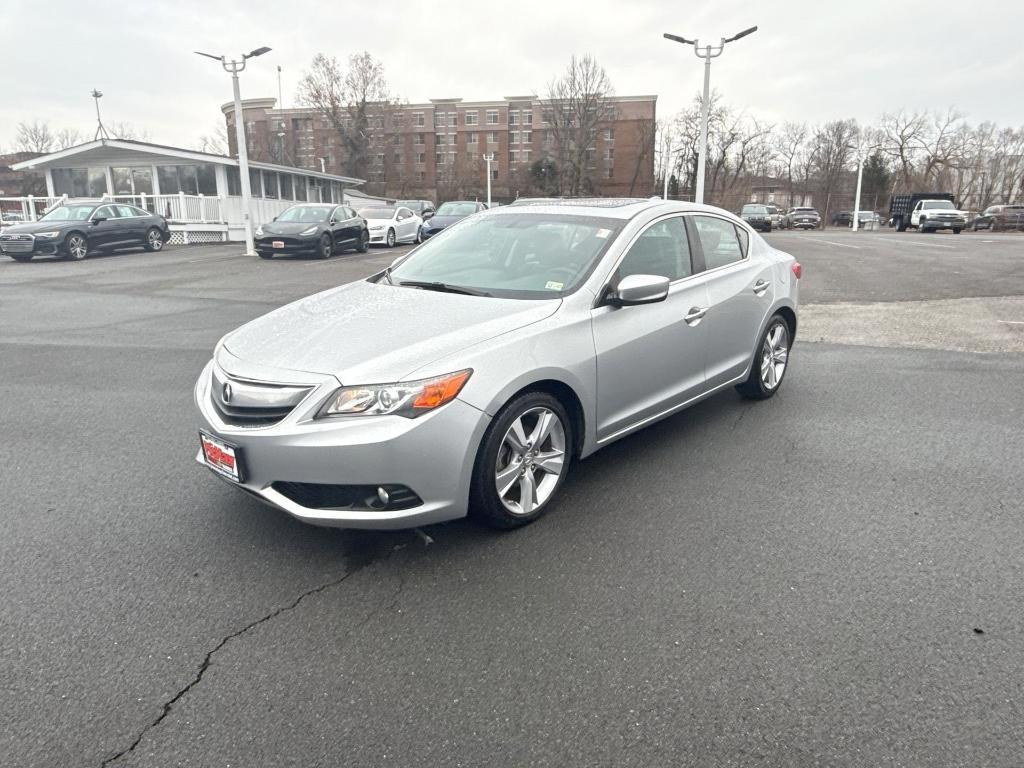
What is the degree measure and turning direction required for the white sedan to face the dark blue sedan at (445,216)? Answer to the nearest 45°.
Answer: approximately 180°

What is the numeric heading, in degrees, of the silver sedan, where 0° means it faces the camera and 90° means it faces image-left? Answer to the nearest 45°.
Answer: approximately 45°

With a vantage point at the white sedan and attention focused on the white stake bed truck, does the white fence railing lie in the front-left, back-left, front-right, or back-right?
back-left

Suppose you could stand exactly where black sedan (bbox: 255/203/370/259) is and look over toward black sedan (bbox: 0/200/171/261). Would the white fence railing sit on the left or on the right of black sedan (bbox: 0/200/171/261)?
right

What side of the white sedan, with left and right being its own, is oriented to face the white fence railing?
right

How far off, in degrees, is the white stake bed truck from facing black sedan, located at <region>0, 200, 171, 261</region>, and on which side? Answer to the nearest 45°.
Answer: approximately 90° to its right

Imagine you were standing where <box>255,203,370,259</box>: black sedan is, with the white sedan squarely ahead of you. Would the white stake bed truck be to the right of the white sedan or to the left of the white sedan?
right

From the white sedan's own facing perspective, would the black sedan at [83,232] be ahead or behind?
ahead

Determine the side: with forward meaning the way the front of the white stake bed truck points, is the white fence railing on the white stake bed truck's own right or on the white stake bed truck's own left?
on the white stake bed truck's own right

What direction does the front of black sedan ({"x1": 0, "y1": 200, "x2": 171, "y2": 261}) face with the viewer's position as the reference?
facing the viewer and to the left of the viewer

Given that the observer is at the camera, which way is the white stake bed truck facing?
facing the viewer and to the right of the viewer

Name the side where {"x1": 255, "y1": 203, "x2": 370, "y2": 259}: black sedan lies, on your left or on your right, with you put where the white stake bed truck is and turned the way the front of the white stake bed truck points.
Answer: on your right

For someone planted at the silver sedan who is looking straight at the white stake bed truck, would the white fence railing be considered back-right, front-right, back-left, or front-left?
front-left
